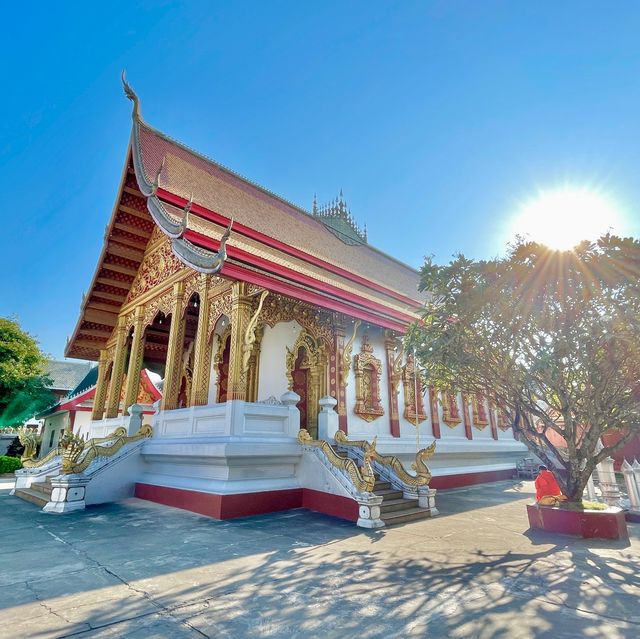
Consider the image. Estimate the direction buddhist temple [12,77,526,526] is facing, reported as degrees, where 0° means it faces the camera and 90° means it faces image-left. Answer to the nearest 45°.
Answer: approximately 45°

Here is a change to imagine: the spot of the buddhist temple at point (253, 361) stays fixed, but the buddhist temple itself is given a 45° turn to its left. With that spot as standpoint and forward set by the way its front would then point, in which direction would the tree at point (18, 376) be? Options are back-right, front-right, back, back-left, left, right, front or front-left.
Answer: back-right

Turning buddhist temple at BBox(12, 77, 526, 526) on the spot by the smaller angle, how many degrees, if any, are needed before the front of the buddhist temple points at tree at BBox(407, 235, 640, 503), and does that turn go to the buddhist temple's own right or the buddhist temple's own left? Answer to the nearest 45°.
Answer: approximately 90° to the buddhist temple's own left

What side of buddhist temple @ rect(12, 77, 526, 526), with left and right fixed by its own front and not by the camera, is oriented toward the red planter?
left

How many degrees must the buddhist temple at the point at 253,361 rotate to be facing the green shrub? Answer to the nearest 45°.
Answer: approximately 90° to its right
